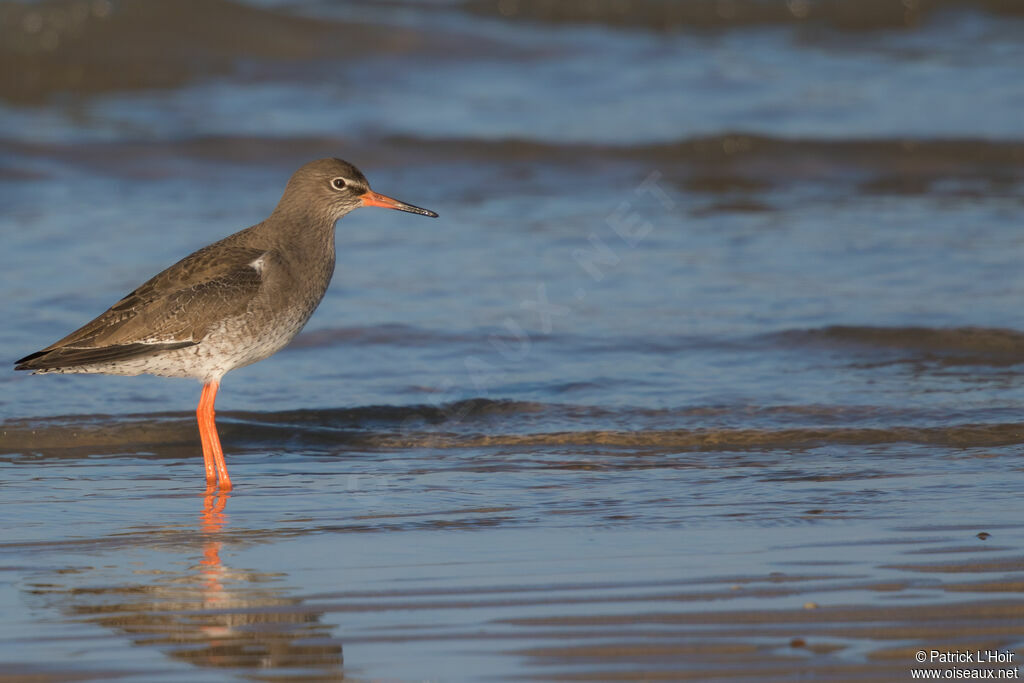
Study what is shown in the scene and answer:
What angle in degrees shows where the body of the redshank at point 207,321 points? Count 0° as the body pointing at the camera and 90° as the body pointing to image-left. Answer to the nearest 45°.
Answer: approximately 270°
